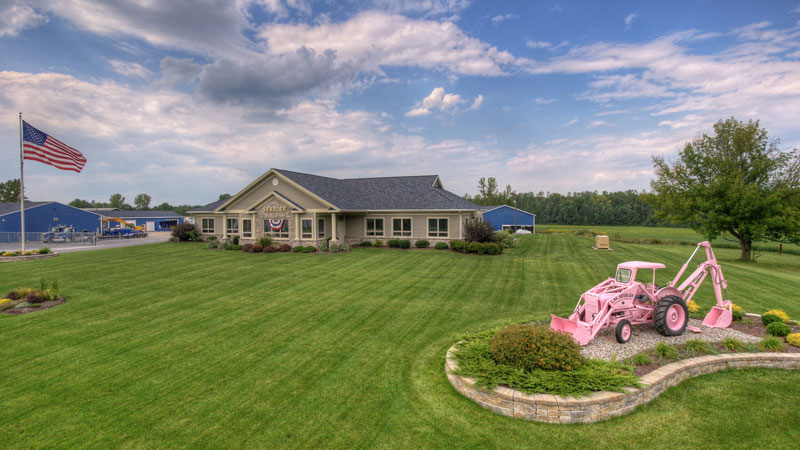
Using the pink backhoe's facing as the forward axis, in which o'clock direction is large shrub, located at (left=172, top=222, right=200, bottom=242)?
The large shrub is roughly at 2 o'clock from the pink backhoe.

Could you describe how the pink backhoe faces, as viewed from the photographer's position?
facing the viewer and to the left of the viewer

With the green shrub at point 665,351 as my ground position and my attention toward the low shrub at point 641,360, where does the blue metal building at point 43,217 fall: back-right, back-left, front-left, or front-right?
front-right

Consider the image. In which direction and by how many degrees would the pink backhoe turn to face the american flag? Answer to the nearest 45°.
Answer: approximately 45° to its right

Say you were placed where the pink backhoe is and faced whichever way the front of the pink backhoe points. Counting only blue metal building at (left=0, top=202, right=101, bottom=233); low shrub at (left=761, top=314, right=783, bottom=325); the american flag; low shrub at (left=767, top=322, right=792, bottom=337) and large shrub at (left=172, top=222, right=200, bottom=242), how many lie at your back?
2

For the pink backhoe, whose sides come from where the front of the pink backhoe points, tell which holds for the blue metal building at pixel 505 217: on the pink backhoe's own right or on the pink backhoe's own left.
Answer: on the pink backhoe's own right

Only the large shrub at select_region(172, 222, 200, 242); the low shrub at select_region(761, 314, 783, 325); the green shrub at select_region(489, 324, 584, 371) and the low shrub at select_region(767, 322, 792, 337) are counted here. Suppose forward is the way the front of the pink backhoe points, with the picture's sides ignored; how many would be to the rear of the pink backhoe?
2

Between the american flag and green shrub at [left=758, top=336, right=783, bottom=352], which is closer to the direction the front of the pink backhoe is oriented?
the american flag

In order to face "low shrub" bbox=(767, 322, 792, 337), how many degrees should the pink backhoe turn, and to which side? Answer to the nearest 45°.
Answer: approximately 180°

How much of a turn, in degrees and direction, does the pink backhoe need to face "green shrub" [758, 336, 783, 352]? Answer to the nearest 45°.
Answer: approximately 135° to its left

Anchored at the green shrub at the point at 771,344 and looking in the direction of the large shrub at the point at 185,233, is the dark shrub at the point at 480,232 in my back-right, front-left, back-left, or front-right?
front-right

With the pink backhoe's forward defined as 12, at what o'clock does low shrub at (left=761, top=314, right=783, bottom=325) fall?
The low shrub is roughly at 6 o'clock from the pink backhoe.

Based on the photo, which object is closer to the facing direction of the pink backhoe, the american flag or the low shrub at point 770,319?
the american flag

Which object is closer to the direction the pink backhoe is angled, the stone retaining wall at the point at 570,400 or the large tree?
the stone retaining wall

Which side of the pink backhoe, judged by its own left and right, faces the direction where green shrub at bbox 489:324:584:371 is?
front
